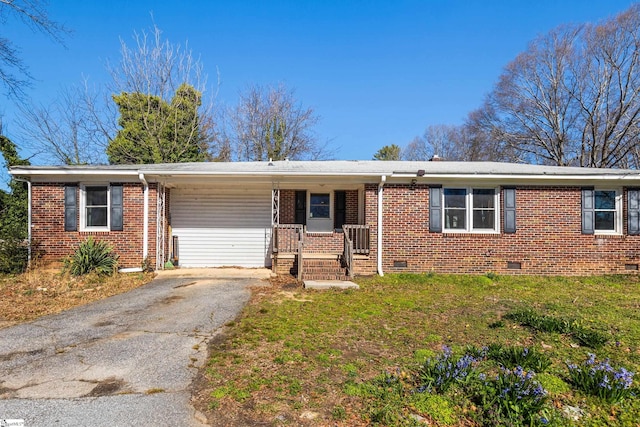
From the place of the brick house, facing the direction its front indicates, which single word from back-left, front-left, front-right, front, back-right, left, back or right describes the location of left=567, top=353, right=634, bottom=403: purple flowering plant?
front

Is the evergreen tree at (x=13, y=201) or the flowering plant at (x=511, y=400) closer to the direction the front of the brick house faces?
the flowering plant

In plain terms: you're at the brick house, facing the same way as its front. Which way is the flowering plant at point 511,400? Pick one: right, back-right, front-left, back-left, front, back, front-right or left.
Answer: front

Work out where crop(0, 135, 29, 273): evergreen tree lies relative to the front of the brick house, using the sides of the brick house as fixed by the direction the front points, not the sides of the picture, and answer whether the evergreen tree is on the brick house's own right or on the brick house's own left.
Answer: on the brick house's own right

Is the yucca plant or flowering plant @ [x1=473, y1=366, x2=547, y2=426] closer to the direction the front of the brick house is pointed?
the flowering plant

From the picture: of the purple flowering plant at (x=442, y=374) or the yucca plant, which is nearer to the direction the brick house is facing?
the purple flowering plant

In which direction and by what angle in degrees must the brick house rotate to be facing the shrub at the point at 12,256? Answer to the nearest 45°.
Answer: approximately 90° to its right

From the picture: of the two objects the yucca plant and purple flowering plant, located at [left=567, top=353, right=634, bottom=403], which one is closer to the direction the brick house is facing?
the purple flowering plant

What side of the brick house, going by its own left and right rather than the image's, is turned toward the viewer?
front
